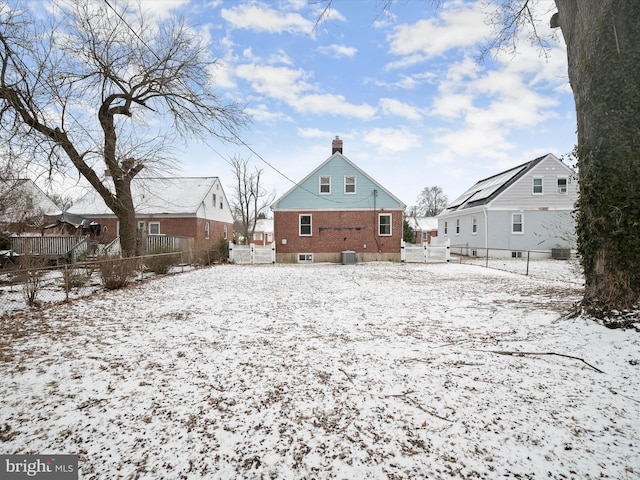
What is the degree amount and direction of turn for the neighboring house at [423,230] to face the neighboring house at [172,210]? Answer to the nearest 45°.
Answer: approximately 45° to its right

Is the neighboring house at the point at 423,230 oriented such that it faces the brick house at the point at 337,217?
yes

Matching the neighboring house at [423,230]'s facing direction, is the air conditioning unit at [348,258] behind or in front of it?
in front

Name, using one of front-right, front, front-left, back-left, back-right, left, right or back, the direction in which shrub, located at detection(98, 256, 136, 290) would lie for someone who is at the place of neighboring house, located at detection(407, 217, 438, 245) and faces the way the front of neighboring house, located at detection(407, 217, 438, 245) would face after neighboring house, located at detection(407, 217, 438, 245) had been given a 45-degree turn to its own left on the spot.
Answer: front-right

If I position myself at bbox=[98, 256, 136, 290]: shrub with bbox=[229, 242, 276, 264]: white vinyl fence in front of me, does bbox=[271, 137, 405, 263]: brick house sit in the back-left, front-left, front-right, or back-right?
front-right

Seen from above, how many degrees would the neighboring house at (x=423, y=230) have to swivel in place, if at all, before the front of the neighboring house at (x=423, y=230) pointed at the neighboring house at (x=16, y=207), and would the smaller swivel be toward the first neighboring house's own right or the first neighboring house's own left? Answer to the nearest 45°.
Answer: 0° — it already faces it

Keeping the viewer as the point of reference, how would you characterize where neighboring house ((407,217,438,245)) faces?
facing the viewer

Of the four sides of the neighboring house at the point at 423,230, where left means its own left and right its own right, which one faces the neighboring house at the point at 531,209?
front

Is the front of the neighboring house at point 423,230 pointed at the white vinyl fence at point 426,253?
yes
